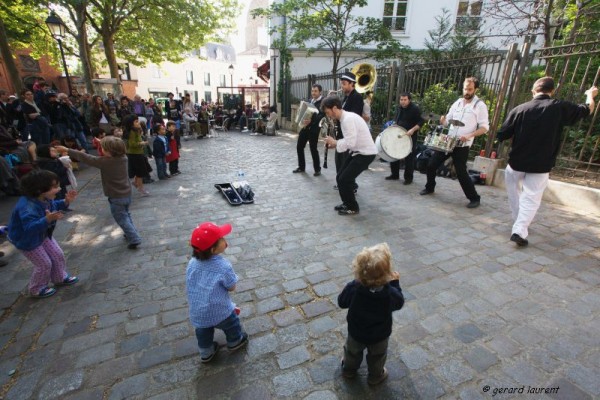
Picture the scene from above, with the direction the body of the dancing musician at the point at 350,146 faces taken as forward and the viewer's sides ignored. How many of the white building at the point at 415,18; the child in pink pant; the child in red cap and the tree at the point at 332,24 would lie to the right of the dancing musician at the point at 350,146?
2

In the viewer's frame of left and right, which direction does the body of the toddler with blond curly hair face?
facing away from the viewer

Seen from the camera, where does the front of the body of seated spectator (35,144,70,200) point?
to the viewer's right

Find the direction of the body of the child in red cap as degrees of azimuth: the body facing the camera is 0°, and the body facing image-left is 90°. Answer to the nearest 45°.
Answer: approximately 225°

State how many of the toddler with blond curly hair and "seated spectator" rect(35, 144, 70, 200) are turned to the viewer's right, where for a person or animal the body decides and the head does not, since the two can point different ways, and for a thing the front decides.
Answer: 1

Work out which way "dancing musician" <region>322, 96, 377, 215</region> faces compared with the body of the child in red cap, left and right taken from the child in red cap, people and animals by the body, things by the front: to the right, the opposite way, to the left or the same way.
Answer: to the left

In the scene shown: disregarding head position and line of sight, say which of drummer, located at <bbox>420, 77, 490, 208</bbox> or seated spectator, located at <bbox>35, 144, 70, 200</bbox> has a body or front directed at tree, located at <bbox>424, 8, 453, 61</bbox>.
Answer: the seated spectator

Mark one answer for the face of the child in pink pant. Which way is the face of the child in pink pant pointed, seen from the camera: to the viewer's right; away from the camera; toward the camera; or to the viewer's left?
to the viewer's right

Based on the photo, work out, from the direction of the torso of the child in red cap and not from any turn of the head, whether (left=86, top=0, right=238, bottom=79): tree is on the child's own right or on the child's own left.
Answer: on the child's own left

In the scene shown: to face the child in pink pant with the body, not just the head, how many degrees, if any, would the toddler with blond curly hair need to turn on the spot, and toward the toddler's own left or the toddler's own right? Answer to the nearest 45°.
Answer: approximately 90° to the toddler's own left

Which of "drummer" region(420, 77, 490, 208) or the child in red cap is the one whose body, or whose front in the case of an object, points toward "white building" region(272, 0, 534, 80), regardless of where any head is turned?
the child in red cap
